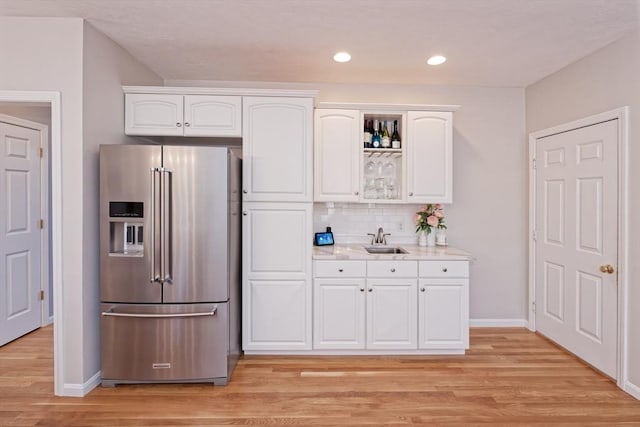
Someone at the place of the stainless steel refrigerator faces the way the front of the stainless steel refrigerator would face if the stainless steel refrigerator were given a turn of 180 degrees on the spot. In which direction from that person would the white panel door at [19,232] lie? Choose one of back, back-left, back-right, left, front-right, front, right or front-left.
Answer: front-left

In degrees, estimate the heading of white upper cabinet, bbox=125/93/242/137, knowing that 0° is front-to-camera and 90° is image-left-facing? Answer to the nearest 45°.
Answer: approximately 0°

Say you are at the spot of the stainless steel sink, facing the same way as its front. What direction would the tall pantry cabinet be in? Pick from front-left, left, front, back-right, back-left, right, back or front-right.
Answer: front-right

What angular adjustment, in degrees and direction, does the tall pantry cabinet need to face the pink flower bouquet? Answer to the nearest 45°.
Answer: approximately 90° to its left

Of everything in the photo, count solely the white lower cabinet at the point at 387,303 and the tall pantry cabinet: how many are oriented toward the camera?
2

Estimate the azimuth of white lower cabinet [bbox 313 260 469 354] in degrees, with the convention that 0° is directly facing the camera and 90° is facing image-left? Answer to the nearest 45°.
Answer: approximately 0°

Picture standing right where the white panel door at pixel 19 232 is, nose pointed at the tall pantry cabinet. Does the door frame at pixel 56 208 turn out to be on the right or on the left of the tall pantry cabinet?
right
